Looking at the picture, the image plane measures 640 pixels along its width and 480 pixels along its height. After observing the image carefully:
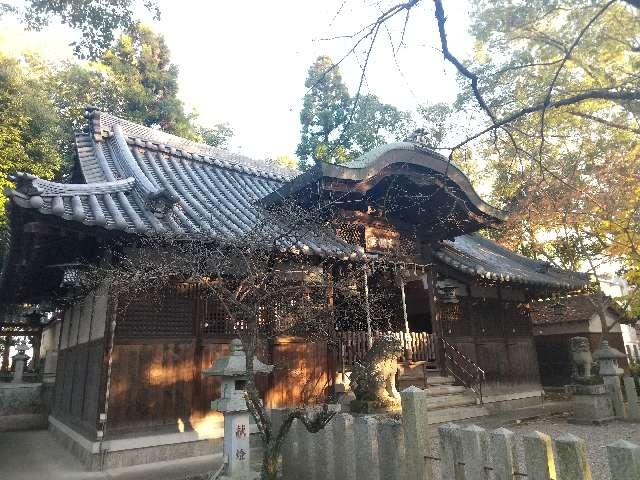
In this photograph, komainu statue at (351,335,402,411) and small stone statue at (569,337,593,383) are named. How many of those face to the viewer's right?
1

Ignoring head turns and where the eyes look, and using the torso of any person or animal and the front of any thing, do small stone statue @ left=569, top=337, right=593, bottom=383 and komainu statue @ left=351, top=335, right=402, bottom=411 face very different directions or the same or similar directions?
very different directions

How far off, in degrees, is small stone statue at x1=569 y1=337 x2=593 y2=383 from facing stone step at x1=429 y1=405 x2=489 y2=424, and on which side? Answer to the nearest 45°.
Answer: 0° — it already faces it

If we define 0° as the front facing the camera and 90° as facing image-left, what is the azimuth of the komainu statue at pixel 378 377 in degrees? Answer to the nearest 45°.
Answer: approximately 270°

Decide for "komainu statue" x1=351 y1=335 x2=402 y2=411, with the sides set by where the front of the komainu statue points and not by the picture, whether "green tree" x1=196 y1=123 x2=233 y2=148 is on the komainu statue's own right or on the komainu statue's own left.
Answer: on the komainu statue's own left

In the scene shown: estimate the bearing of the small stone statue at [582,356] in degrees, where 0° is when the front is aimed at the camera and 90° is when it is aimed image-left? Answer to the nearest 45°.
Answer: approximately 45°

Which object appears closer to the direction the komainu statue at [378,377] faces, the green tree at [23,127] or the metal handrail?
the metal handrail

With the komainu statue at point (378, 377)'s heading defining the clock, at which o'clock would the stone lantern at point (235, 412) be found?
The stone lantern is roughly at 4 o'clock from the komainu statue.

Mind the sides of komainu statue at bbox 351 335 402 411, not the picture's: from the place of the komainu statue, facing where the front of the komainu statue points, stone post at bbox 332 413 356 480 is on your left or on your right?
on your right
